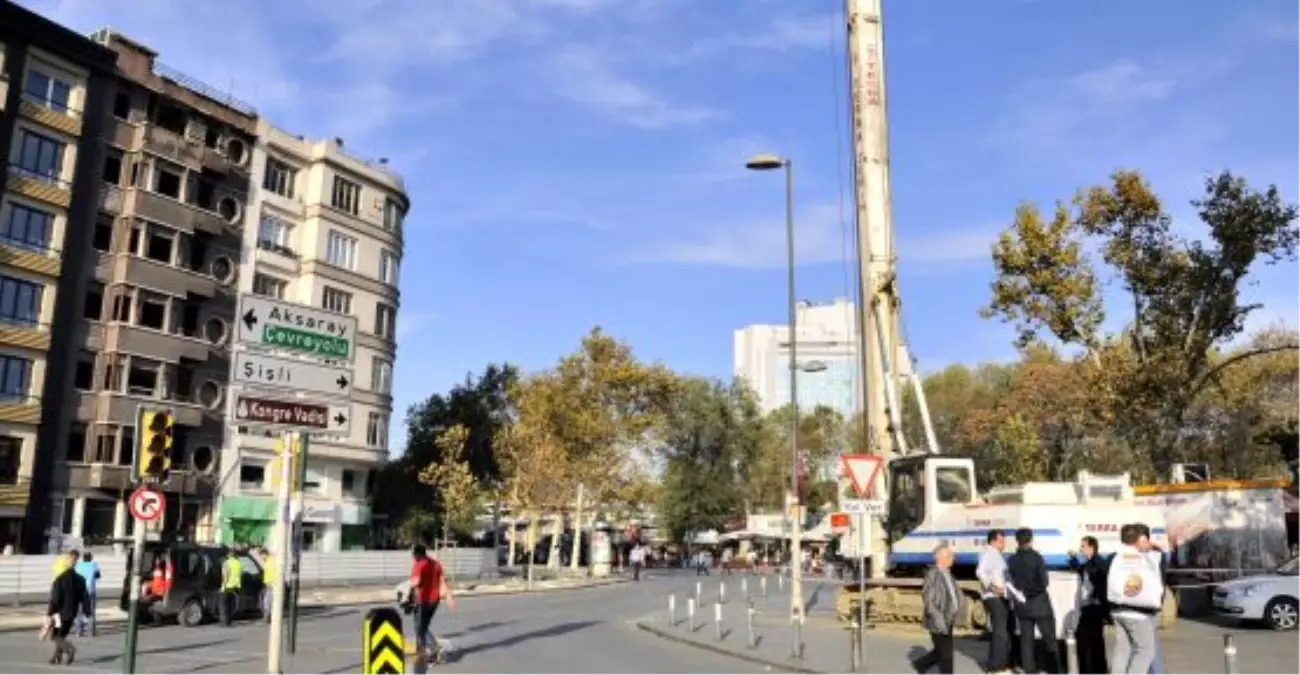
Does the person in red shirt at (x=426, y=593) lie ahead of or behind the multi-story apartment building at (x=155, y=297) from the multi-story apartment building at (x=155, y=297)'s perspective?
ahead

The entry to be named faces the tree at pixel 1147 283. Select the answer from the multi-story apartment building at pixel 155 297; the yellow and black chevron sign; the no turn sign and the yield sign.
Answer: the multi-story apartment building

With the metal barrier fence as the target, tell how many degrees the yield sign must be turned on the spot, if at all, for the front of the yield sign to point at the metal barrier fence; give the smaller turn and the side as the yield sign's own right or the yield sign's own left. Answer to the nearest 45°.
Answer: approximately 135° to the yield sign's own right

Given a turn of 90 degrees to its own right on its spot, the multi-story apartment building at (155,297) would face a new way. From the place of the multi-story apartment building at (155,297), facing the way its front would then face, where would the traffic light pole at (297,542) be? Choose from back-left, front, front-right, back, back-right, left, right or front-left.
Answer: front-left

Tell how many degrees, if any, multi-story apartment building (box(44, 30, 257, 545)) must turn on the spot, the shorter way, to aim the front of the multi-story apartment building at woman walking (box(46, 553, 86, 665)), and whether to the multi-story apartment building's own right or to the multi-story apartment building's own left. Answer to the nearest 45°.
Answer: approximately 45° to the multi-story apartment building's own right

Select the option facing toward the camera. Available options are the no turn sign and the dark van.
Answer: the no turn sign

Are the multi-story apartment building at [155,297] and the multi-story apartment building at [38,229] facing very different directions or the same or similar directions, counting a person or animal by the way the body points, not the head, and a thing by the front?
same or similar directions

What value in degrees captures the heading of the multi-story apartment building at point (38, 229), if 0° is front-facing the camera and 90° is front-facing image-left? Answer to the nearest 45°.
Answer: approximately 315°

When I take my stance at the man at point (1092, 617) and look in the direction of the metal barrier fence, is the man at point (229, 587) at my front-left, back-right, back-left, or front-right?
front-left

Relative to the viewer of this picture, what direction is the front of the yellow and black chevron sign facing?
facing the viewer

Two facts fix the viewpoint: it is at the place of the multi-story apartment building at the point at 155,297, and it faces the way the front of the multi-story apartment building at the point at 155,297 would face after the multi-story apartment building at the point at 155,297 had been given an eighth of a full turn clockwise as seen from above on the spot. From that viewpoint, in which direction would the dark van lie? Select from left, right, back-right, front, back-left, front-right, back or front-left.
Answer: front

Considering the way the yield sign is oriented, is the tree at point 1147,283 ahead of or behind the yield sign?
behind

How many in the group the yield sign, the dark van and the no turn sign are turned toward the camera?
2

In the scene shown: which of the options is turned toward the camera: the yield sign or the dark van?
the yield sign

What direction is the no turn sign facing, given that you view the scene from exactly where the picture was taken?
facing the viewer
